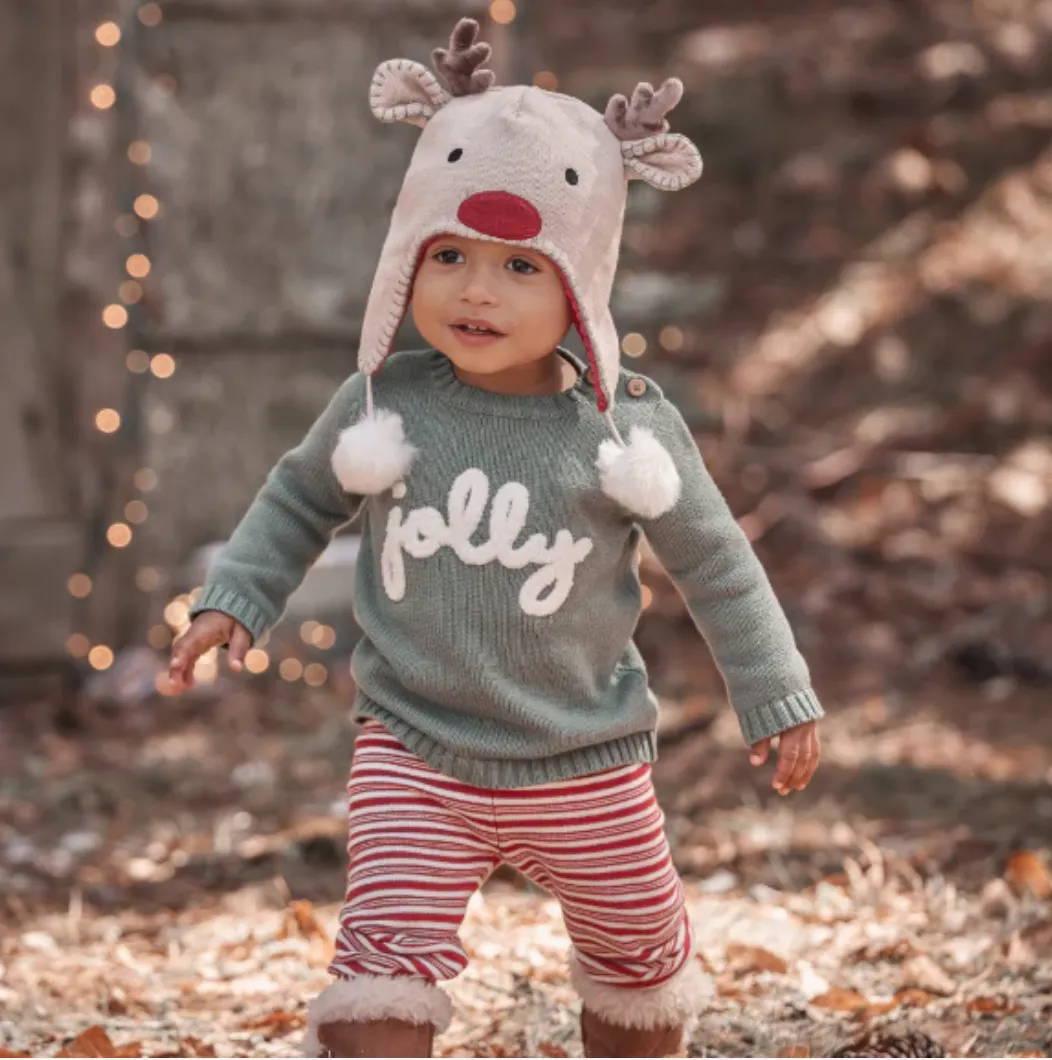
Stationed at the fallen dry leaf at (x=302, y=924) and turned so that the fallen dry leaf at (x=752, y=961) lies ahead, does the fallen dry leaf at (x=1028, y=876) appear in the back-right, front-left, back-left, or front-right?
front-left

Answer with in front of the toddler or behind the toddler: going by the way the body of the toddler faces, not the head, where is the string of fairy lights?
behind

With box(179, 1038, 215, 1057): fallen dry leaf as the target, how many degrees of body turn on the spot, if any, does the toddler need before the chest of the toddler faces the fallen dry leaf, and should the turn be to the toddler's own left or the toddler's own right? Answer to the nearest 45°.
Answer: approximately 135° to the toddler's own right

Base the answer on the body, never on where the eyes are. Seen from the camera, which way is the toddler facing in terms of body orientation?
toward the camera

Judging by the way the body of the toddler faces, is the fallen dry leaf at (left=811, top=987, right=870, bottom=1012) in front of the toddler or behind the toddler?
behind

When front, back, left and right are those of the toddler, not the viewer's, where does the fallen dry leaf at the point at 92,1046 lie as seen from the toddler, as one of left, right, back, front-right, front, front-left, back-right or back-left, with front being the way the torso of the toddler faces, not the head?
back-right

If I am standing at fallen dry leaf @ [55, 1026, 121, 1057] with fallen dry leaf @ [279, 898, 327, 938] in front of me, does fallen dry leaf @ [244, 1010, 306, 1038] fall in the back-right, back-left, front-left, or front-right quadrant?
front-right

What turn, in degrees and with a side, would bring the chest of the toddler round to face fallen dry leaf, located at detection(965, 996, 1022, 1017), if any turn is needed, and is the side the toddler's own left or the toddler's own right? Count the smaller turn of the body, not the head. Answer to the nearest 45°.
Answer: approximately 135° to the toddler's own left

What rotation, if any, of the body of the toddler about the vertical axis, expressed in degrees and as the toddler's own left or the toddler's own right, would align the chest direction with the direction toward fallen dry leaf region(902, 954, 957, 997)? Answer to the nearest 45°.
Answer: approximately 135° to the toddler's own left

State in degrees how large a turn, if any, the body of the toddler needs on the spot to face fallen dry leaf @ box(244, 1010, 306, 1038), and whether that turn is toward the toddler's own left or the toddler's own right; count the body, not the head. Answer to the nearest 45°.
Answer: approximately 135° to the toddler's own right

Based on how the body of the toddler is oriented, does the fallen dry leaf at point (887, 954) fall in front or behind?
behind
